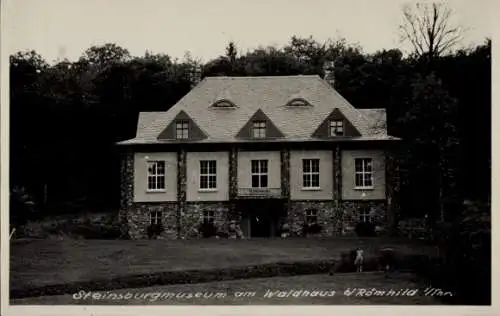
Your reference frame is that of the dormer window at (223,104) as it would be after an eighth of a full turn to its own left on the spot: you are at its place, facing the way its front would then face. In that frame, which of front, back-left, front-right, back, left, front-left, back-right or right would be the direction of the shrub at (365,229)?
front-left

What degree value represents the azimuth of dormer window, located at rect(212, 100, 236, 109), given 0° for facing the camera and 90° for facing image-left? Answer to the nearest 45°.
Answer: approximately 0°
